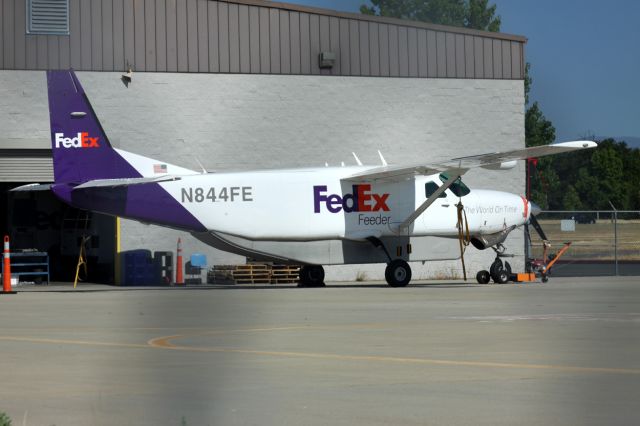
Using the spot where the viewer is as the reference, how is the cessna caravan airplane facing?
facing away from the viewer and to the right of the viewer

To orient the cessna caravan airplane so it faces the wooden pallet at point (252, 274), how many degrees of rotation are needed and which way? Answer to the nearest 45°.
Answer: approximately 45° to its left

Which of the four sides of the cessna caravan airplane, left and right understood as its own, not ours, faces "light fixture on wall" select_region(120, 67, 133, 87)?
left
